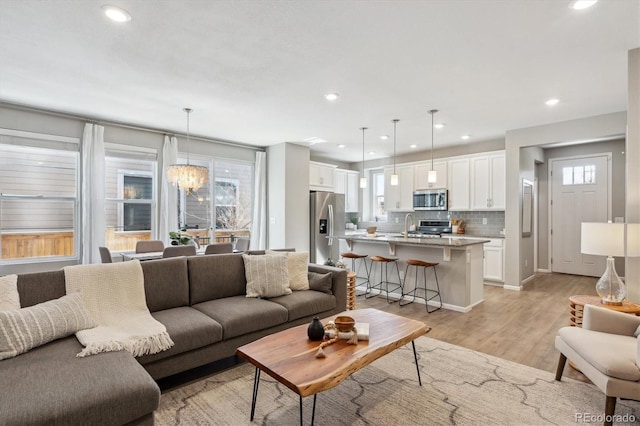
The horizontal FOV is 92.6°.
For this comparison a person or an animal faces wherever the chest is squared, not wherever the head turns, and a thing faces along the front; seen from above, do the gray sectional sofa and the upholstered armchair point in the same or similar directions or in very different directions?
very different directions

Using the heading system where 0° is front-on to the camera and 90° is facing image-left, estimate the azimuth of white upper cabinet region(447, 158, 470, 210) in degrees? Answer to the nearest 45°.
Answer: approximately 45°

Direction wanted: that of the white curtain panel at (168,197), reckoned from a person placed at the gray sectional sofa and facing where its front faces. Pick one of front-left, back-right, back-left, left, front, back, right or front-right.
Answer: back-left

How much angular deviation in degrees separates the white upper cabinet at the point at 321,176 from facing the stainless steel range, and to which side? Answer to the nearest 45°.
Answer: approximately 45° to its left

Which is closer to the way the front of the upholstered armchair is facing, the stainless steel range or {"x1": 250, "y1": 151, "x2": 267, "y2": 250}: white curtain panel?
the white curtain panel

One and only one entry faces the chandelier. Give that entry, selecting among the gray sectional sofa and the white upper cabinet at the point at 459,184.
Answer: the white upper cabinet
